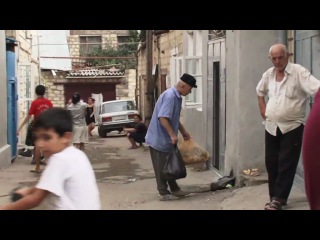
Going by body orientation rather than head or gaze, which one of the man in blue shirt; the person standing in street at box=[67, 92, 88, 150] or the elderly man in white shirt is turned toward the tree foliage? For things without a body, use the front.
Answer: the person standing in street

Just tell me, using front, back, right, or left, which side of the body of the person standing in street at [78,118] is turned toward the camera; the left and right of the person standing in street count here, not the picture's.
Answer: back

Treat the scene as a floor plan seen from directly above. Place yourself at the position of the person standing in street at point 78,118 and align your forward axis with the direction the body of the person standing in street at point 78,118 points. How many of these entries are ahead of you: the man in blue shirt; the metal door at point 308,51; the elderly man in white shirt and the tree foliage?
1

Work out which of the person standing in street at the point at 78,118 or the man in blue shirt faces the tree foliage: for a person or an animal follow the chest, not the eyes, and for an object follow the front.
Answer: the person standing in street

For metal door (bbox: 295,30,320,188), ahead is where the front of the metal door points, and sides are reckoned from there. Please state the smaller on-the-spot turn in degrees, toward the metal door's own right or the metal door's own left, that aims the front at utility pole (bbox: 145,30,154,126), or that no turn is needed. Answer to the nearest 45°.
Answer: approximately 90° to the metal door's own right

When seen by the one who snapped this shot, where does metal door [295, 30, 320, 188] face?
facing the viewer and to the left of the viewer

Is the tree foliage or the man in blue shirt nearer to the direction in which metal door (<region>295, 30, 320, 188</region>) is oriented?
the man in blue shirt
